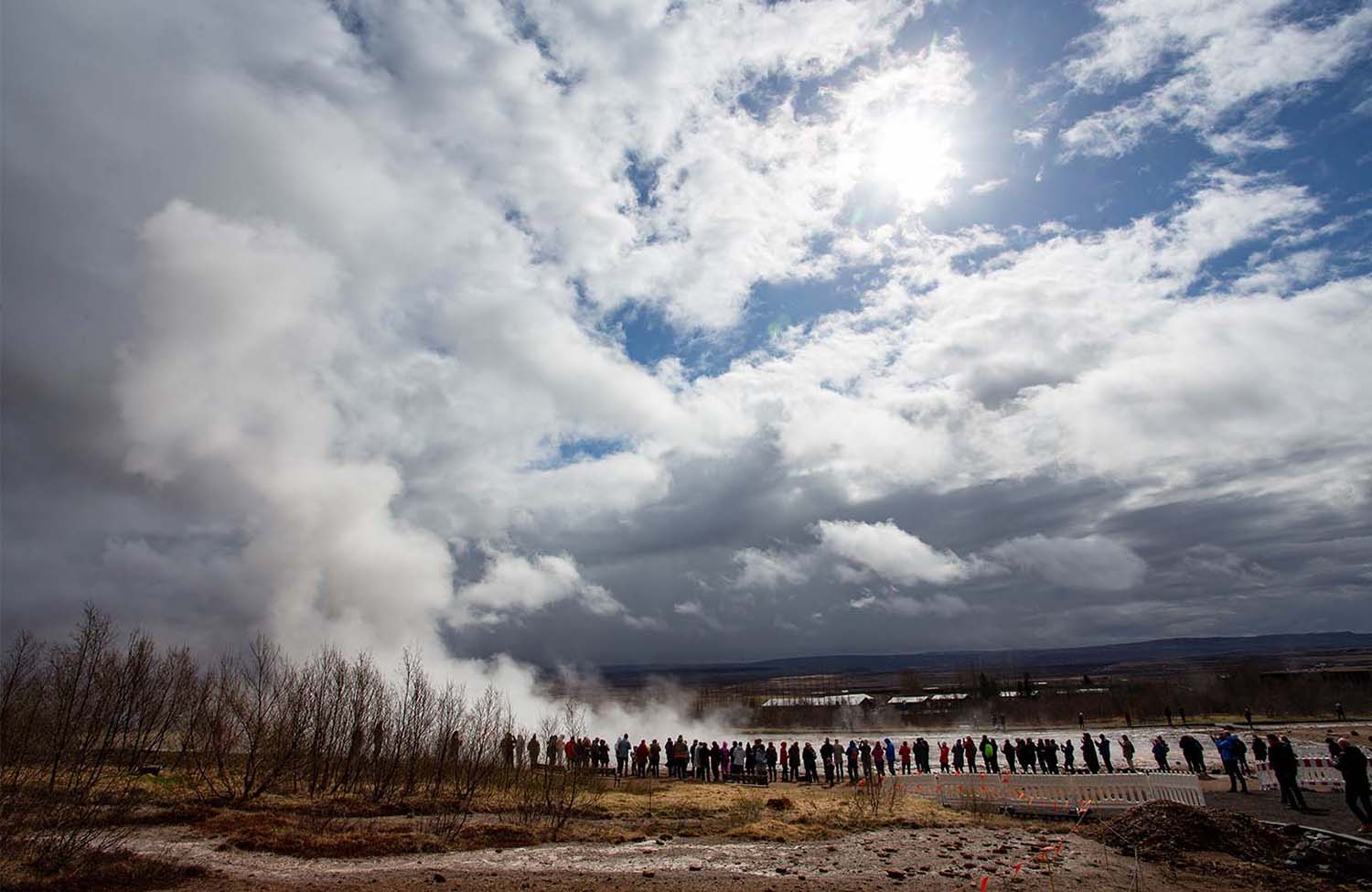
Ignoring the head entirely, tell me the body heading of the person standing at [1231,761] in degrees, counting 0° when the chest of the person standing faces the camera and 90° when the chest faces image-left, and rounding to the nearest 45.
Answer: approximately 90°

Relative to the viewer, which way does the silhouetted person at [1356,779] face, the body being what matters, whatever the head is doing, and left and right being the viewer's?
facing to the left of the viewer

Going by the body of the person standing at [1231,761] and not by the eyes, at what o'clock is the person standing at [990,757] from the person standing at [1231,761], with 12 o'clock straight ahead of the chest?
the person standing at [990,757] is roughly at 1 o'clock from the person standing at [1231,761].

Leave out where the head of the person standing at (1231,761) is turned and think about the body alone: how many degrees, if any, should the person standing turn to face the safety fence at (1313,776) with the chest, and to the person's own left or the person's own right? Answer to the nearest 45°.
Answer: approximately 135° to the person's own right

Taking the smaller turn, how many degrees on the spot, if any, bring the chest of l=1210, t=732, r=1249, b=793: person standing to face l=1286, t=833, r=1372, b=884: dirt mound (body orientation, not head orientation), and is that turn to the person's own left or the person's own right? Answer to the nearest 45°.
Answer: approximately 90° to the person's own left

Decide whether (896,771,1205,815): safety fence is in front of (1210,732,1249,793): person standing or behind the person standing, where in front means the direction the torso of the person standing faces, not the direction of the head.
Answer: in front

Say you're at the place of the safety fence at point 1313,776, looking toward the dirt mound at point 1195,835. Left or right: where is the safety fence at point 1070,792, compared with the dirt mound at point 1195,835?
right

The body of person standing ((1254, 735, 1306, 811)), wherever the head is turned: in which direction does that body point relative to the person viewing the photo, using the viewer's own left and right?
facing to the left of the viewer
